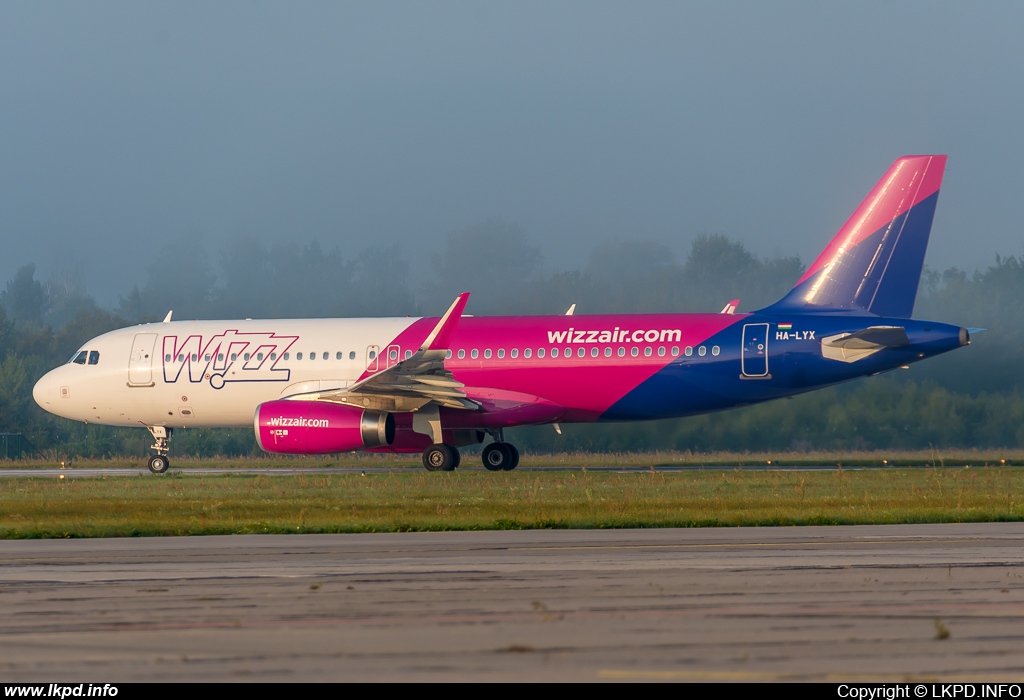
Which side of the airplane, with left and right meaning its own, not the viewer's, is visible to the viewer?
left
